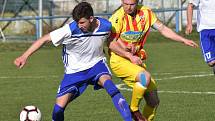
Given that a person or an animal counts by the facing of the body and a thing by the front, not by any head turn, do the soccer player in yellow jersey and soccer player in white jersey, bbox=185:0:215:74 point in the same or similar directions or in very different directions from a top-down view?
same or similar directions

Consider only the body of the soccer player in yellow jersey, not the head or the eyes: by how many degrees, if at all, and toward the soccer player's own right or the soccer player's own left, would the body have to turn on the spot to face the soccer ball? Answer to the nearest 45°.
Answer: approximately 90° to the soccer player's own right

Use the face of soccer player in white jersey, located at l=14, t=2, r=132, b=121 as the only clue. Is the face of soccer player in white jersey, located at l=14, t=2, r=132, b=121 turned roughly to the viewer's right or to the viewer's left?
to the viewer's left

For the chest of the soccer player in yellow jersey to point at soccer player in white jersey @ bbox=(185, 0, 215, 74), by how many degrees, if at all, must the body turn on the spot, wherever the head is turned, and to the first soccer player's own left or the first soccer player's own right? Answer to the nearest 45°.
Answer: approximately 135° to the first soccer player's own left

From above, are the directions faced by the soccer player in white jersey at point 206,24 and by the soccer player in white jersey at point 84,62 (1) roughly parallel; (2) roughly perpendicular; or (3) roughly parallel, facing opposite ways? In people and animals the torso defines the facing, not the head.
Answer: roughly parallel

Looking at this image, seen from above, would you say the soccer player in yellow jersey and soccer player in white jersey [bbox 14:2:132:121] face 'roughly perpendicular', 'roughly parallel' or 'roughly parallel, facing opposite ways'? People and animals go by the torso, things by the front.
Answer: roughly parallel

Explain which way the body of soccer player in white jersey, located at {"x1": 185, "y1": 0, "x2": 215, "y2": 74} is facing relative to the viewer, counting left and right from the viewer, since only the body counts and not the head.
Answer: facing the viewer

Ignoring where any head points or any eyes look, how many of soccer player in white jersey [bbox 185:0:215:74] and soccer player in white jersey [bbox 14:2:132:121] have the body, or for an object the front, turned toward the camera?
2

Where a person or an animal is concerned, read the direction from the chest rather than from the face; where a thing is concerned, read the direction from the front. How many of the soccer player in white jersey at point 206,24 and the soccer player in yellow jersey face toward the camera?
2

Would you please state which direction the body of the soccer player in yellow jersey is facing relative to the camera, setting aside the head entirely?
toward the camera

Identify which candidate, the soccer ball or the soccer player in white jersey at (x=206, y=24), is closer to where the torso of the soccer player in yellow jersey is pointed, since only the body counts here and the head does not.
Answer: the soccer ball
